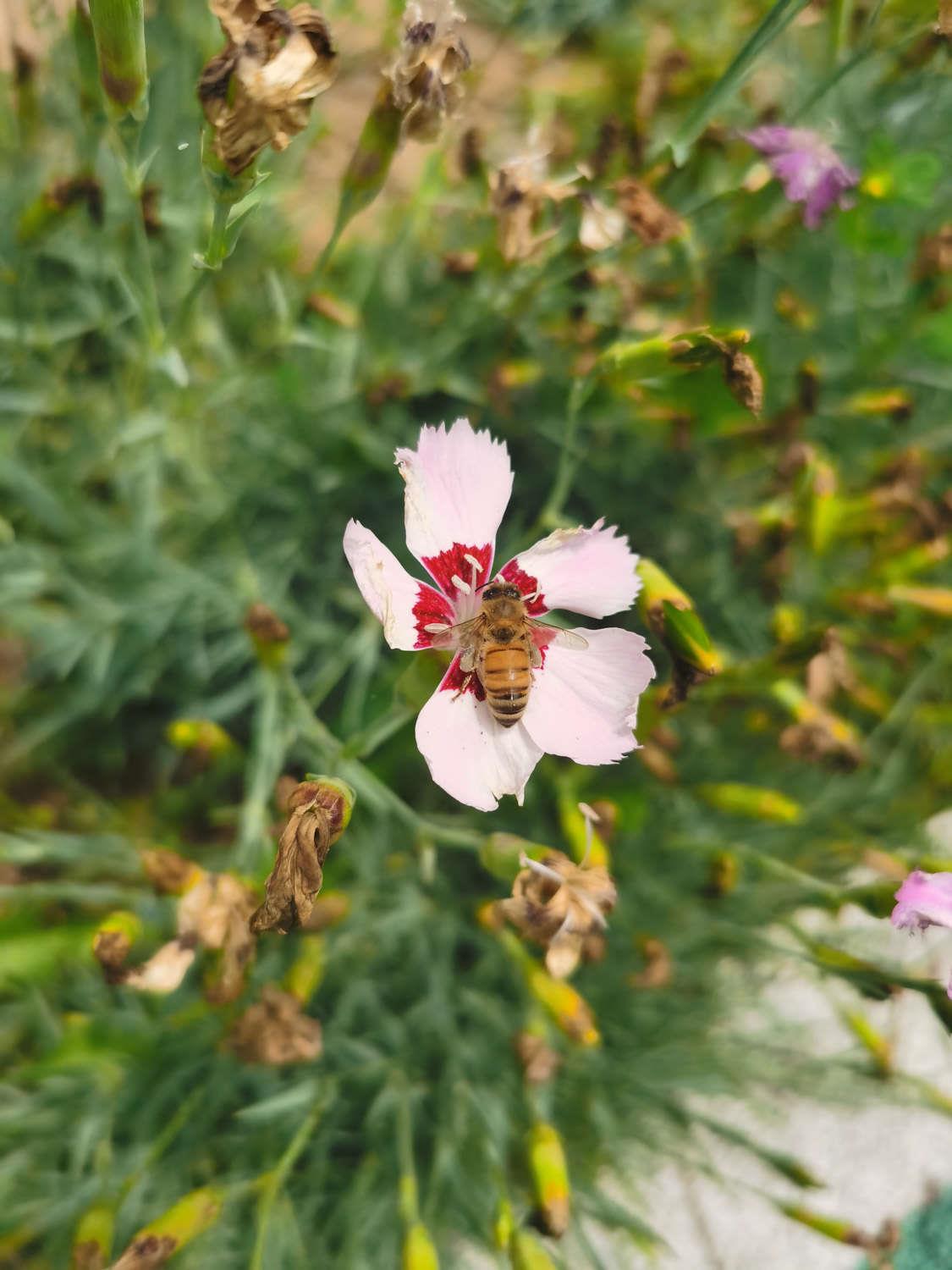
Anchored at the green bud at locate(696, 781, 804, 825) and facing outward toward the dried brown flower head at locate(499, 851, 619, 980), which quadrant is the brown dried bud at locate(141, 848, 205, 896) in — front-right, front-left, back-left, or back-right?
front-right

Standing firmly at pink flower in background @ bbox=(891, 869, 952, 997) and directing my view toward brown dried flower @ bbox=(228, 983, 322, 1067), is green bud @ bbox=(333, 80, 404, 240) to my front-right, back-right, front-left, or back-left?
front-right

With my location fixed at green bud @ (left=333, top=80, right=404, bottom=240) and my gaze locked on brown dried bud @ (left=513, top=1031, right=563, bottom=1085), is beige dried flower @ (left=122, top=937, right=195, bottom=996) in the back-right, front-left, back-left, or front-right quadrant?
front-right

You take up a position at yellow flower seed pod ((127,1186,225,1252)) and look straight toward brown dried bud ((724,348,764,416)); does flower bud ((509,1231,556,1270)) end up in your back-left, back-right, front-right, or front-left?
front-right

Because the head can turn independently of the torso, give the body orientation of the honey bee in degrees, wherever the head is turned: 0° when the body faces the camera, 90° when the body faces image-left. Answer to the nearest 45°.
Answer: approximately 180°
